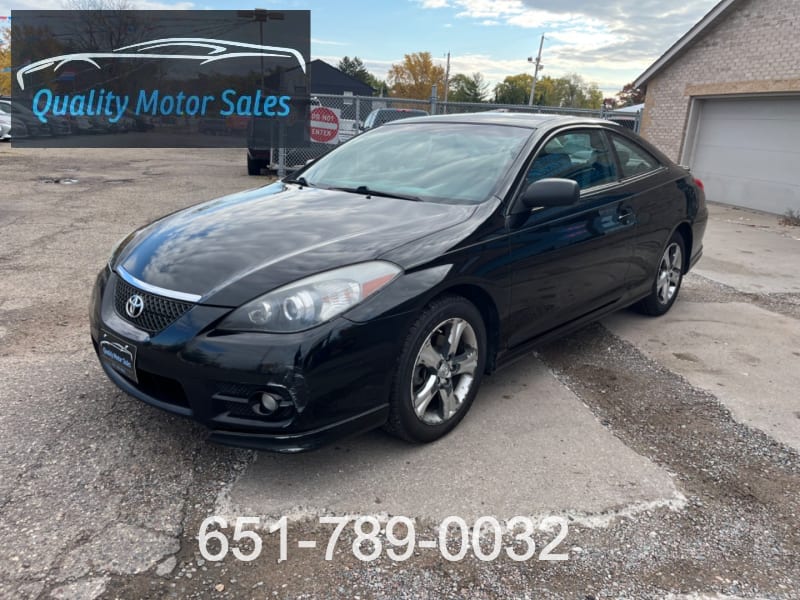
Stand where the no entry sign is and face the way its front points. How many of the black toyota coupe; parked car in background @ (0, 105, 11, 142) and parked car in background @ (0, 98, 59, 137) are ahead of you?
1

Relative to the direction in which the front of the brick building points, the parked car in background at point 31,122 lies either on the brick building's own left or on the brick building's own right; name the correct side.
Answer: on the brick building's own right

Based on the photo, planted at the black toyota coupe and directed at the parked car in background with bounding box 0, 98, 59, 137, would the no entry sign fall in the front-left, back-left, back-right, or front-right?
front-right

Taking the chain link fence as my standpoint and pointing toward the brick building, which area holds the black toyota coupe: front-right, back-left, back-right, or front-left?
front-right

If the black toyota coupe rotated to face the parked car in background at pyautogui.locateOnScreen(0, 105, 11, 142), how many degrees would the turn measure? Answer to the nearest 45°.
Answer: approximately 90° to its right

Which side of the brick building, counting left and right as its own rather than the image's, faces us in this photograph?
front

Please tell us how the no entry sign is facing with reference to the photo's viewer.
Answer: facing the viewer

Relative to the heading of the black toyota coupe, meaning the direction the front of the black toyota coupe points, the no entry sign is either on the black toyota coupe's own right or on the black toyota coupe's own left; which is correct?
on the black toyota coupe's own right

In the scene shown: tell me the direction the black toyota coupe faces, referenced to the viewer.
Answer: facing the viewer and to the left of the viewer

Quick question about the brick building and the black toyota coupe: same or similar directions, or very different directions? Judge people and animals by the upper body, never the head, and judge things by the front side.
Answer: same or similar directions

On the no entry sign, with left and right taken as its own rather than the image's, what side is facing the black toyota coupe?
front

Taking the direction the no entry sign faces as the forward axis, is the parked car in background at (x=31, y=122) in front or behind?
behind

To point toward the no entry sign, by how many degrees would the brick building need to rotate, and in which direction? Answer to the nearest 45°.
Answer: approximately 90° to its right

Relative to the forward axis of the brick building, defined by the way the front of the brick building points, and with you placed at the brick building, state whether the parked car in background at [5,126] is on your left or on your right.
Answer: on your right

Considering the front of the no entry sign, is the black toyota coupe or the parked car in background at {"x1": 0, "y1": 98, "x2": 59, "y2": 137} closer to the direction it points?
the black toyota coupe

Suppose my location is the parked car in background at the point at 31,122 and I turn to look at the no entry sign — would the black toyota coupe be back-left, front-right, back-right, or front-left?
front-right

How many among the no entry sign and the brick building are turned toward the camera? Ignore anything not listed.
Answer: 2
